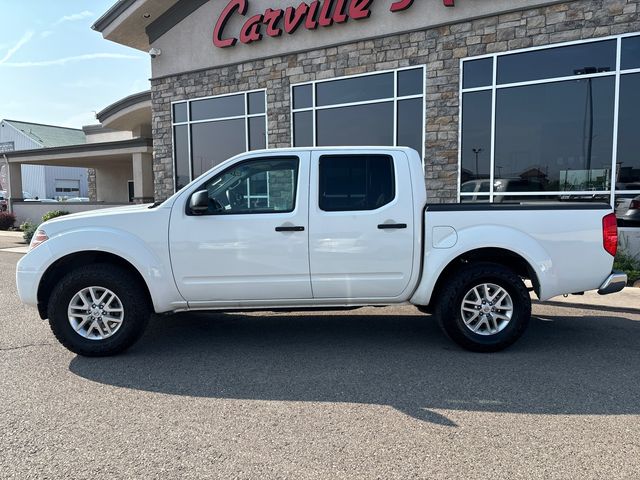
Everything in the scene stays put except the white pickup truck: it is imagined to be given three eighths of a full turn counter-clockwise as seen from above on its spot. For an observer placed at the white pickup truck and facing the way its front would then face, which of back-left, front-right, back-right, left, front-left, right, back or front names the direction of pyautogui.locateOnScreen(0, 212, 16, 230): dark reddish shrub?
back

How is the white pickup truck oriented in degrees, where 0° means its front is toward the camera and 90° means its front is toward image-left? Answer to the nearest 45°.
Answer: approximately 90°

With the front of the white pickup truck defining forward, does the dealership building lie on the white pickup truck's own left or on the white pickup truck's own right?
on the white pickup truck's own right

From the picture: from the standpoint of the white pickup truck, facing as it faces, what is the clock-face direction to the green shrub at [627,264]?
The green shrub is roughly at 5 o'clock from the white pickup truck.

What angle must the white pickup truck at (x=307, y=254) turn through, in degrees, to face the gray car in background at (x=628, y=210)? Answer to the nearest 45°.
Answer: approximately 135° to its right
